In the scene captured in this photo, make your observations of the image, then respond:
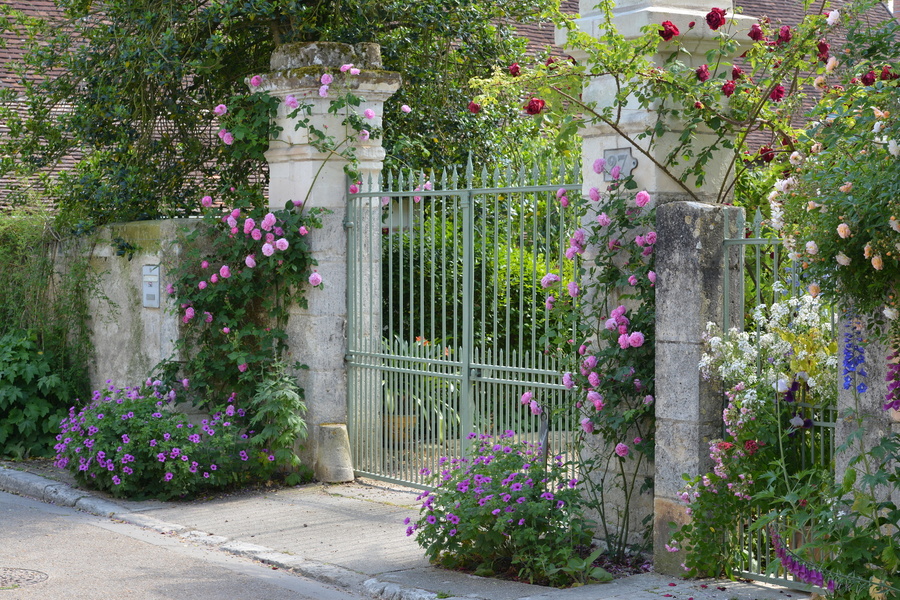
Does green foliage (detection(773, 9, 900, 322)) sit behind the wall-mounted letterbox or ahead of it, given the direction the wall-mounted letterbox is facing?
ahead

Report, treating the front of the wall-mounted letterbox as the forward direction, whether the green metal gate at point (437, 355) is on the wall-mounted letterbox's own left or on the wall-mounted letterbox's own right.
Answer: on the wall-mounted letterbox's own left

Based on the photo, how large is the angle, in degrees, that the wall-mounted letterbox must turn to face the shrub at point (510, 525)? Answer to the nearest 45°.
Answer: approximately 45° to its left

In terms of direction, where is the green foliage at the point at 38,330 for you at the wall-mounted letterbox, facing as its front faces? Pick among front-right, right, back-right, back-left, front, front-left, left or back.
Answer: back-right

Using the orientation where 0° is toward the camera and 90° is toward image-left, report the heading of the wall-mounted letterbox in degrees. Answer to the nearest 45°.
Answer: approximately 0°

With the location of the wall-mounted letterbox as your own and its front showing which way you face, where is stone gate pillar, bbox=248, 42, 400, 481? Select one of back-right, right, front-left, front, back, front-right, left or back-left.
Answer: front-left

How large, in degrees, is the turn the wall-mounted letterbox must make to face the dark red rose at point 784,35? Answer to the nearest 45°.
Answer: approximately 45° to its left

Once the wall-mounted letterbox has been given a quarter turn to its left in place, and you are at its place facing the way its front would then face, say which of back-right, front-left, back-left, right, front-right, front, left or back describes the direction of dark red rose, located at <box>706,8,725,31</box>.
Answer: front-right

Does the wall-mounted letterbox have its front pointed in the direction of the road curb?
yes

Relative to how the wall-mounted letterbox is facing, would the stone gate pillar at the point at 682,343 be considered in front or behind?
in front
